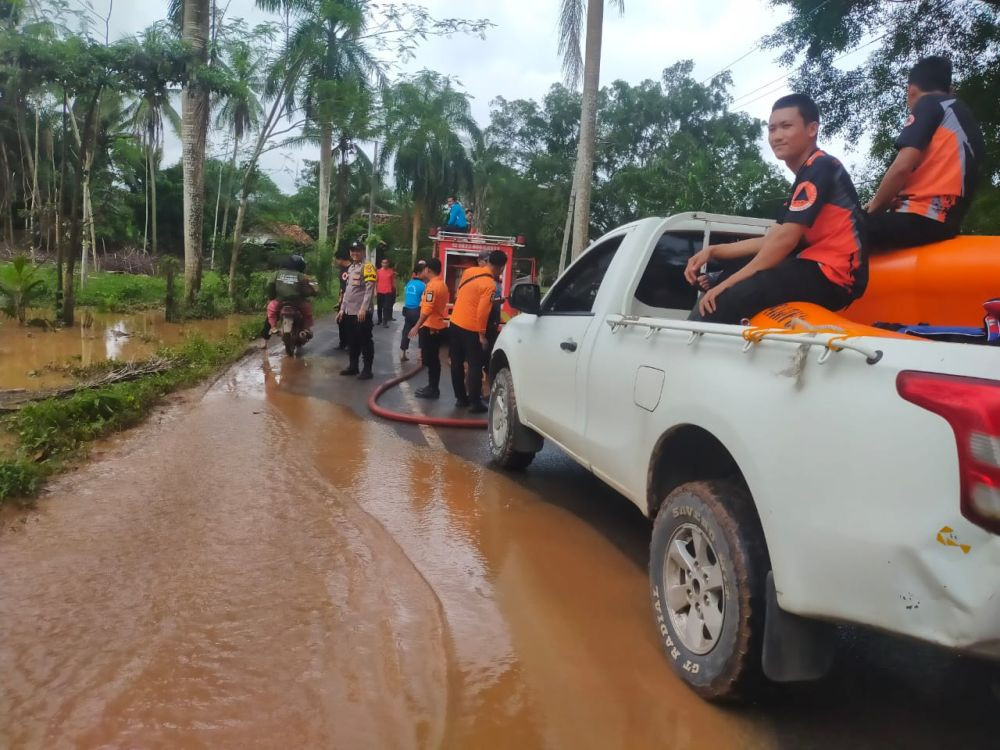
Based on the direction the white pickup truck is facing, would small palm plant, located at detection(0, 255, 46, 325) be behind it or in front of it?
in front

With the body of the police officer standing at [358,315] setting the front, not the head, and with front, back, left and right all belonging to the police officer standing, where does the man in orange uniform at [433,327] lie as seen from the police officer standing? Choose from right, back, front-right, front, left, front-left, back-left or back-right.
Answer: left

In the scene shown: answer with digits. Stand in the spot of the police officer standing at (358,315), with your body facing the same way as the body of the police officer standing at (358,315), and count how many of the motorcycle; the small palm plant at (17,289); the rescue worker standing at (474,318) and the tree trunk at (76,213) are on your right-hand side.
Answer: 3

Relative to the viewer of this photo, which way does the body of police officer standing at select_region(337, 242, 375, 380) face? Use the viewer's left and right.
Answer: facing the viewer and to the left of the viewer

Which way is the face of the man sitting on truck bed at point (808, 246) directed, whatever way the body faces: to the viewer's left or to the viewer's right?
to the viewer's left

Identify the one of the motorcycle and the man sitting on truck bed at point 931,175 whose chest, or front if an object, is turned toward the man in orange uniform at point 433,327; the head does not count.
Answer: the man sitting on truck bed

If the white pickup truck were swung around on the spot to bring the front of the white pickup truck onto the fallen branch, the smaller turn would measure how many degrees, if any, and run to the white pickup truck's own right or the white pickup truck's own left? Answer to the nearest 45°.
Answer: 0° — it already faces it

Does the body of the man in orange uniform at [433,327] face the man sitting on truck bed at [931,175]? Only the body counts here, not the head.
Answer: no

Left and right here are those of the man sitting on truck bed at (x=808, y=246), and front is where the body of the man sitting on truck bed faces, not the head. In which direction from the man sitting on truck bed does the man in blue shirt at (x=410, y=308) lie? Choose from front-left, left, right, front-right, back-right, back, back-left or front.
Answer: front-right

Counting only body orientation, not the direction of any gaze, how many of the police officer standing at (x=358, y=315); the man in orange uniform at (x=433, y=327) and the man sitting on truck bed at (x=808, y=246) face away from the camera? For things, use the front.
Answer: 0

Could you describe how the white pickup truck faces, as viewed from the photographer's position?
facing away from the viewer and to the left of the viewer

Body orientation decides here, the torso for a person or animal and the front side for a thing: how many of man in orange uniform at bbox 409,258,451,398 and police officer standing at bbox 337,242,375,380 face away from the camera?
0

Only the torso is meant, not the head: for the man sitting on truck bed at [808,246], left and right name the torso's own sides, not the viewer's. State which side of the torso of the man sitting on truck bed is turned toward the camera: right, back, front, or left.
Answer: left

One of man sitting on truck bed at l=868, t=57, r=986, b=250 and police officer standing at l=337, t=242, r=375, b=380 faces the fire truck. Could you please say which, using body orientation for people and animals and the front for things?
the man sitting on truck bed
